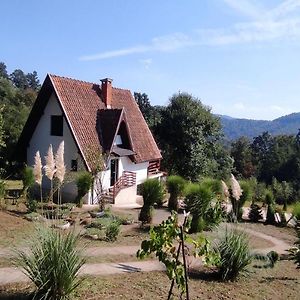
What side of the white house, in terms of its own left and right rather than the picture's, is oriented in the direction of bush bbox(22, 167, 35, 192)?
right

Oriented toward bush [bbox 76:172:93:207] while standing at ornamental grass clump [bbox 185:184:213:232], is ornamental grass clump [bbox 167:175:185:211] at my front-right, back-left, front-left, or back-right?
front-right

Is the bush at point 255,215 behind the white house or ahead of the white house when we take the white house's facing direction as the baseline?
ahead

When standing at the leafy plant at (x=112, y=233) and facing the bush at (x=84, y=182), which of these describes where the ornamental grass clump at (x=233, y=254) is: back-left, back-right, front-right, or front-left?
back-right

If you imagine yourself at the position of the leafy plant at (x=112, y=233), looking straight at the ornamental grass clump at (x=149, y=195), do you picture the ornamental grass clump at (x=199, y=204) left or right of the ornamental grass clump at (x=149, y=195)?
right

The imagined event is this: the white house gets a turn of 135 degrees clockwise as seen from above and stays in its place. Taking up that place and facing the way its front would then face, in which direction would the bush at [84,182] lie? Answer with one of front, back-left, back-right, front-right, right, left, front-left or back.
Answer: left

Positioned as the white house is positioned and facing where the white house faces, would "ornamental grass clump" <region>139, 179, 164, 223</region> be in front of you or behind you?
in front
